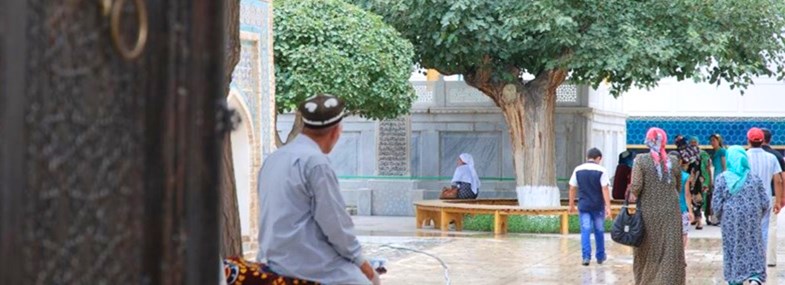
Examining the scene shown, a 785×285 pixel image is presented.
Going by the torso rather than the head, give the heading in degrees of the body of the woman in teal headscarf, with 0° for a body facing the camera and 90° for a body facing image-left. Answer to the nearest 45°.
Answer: approximately 180°

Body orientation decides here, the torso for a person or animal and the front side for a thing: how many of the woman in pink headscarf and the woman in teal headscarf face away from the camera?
2

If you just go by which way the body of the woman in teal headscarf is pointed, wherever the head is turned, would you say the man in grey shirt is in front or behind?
behind

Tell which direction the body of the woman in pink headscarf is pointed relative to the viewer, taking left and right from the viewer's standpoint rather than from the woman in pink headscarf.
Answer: facing away from the viewer

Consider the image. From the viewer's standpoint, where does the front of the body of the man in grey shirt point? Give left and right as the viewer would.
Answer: facing away from the viewer and to the right of the viewer

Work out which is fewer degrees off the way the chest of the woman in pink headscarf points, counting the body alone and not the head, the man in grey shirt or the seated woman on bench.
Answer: the seated woman on bench
